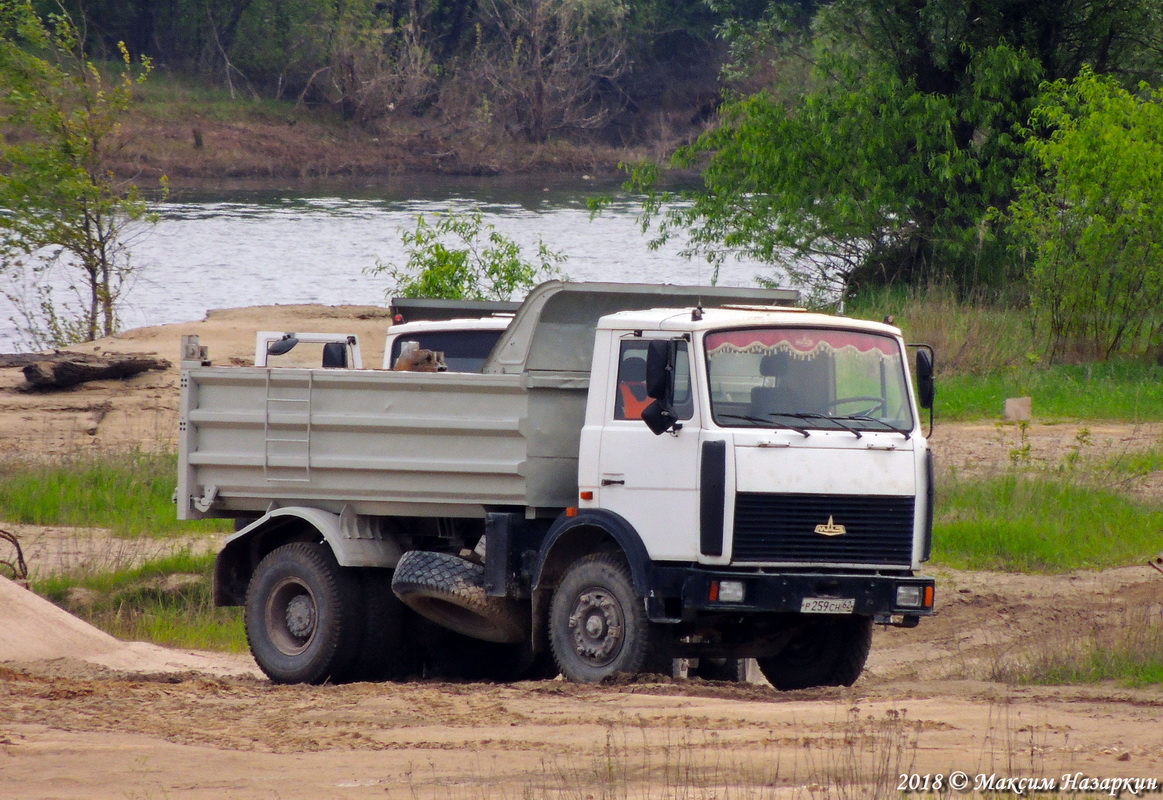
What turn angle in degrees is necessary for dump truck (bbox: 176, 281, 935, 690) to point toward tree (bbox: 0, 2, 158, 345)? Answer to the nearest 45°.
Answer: approximately 180°

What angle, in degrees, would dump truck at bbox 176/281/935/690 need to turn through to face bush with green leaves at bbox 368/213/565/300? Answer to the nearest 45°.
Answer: approximately 135° to its left

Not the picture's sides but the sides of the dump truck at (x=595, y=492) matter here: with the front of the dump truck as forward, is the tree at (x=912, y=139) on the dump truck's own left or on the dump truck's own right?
on the dump truck's own left

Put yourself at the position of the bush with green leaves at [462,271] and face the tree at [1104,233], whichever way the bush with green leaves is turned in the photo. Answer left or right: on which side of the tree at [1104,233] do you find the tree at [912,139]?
left

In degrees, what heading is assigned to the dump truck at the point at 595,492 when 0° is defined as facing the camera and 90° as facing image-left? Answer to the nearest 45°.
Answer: approximately 315°

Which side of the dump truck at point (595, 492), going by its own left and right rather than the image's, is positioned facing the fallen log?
back
